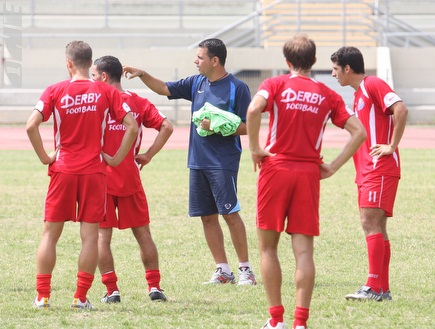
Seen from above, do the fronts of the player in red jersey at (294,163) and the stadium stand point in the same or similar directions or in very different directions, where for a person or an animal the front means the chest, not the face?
very different directions

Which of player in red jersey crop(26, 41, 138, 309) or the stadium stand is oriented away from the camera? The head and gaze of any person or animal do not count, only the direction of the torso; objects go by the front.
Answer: the player in red jersey

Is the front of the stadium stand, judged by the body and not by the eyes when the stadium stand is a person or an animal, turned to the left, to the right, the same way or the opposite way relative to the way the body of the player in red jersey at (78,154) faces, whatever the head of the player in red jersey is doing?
the opposite way

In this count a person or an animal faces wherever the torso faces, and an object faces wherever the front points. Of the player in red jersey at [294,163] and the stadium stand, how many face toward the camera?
1

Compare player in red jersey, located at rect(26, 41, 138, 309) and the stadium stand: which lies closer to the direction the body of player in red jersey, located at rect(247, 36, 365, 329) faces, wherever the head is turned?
the stadium stand

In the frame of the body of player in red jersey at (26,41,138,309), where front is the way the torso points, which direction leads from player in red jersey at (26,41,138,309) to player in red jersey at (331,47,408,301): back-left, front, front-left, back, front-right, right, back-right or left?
right

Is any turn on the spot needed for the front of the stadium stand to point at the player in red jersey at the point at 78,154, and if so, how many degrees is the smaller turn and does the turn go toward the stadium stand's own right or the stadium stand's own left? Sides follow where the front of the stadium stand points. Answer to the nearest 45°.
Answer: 0° — it already faces them

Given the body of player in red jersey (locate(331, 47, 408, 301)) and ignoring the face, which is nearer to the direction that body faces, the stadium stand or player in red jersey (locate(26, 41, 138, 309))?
the player in red jersey

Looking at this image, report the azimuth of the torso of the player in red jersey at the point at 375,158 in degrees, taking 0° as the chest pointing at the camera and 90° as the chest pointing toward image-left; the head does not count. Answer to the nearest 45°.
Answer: approximately 90°

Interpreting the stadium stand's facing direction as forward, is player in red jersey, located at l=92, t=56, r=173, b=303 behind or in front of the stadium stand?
in front

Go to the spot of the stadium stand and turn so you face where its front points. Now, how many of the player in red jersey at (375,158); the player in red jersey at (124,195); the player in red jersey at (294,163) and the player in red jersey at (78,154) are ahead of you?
4

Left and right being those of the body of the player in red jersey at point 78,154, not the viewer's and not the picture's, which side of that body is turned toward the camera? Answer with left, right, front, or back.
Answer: back

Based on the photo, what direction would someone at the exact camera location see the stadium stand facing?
facing the viewer

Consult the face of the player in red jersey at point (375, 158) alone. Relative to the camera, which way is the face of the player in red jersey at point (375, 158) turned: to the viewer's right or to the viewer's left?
to the viewer's left

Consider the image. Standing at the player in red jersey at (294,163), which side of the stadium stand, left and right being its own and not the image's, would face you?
front

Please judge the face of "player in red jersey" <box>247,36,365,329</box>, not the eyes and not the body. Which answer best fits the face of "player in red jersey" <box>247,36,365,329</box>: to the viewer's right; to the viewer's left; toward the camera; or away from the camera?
away from the camera

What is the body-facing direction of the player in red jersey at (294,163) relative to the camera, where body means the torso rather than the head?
away from the camera

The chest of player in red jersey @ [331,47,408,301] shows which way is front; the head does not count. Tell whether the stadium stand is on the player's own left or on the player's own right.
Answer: on the player's own right
